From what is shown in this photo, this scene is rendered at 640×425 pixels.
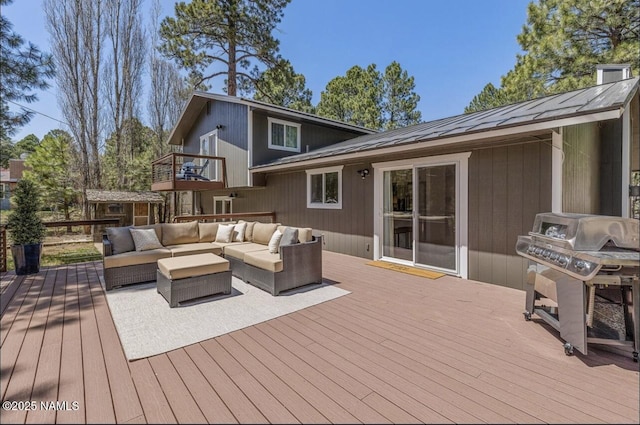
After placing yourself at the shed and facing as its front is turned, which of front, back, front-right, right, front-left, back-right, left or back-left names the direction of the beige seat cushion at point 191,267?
front

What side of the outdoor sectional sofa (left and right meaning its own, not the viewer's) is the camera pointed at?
front

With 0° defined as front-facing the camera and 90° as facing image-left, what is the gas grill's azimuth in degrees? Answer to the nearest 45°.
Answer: approximately 45°

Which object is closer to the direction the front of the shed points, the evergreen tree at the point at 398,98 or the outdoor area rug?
the outdoor area rug

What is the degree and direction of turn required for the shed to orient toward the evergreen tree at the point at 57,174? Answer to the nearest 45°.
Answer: approximately 135° to its right

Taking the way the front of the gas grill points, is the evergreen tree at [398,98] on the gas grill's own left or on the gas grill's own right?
on the gas grill's own right

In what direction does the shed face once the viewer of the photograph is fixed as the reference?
facing the viewer

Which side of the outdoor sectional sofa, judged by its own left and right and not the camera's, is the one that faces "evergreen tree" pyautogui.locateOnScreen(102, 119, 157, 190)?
back

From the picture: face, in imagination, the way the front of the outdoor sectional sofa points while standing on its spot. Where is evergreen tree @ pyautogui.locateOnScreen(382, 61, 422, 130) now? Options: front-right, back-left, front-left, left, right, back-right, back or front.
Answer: back-left

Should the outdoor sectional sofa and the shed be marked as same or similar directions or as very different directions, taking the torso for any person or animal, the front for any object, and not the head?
same or similar directions

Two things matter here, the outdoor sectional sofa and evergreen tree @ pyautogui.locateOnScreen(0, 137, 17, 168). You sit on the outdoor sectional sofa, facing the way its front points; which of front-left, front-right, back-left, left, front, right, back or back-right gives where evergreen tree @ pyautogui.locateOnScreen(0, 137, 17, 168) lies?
back-right

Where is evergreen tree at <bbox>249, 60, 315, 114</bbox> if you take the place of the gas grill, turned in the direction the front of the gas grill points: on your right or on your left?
on your right

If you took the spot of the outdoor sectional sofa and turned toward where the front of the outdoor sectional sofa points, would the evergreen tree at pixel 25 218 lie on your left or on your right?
on your right

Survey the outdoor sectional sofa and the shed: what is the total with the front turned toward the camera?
2

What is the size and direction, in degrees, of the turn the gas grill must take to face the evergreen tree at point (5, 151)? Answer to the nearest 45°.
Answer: approximately 45° to its right

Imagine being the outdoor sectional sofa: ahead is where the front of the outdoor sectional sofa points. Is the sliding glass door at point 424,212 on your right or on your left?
on your left
